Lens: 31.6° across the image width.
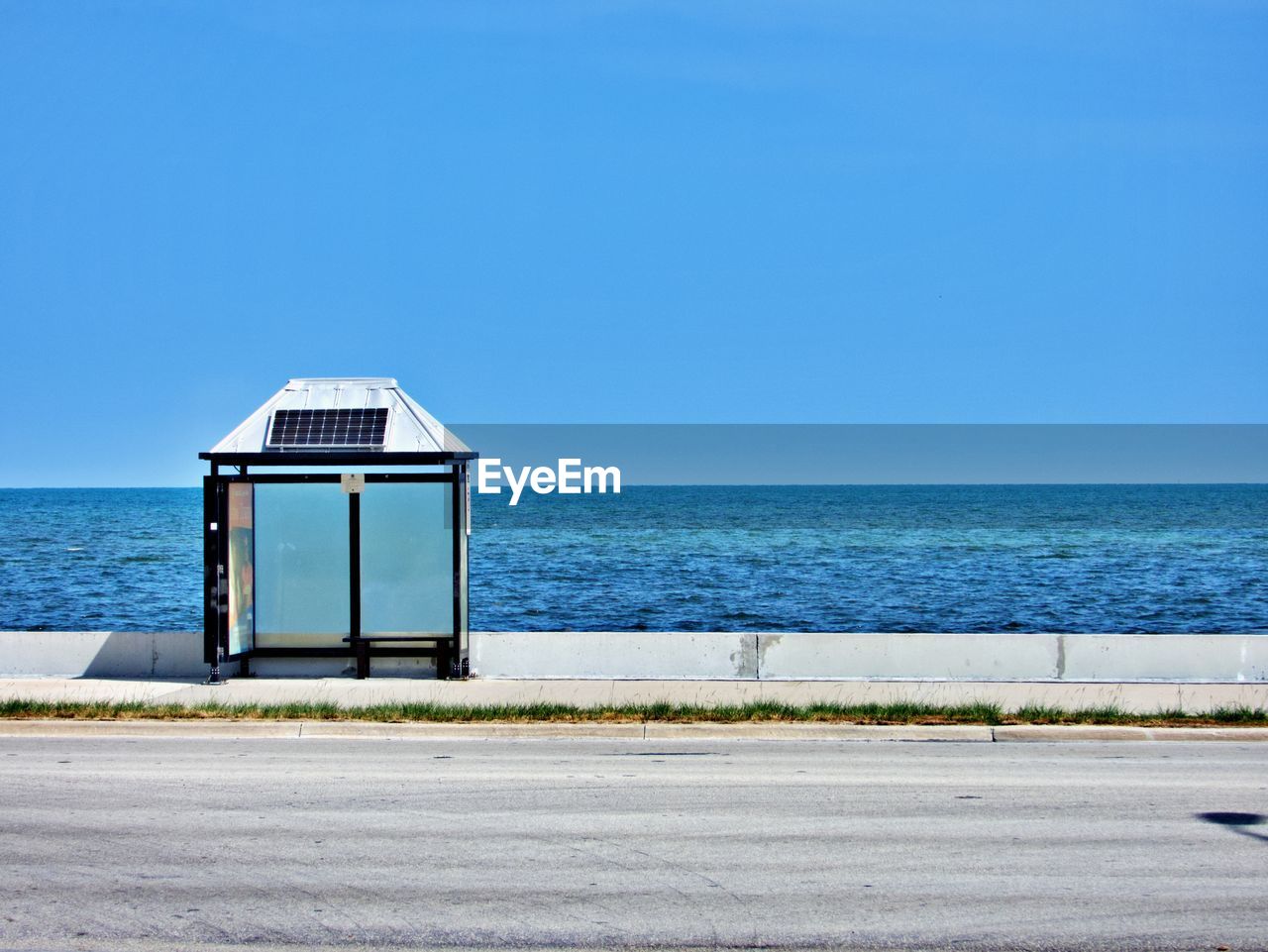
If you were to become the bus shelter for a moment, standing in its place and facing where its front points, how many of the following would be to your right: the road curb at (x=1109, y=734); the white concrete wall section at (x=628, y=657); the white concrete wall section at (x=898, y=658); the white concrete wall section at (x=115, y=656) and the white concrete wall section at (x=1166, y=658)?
1

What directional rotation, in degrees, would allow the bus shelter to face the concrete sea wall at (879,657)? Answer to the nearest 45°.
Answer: approximately 90° to its left

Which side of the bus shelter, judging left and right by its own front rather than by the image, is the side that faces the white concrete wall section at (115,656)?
right

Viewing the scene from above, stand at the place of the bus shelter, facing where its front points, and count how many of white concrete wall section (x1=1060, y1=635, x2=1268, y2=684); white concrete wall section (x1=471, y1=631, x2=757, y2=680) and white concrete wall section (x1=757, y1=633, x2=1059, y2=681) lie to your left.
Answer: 3

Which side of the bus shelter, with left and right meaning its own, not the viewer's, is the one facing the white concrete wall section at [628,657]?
left

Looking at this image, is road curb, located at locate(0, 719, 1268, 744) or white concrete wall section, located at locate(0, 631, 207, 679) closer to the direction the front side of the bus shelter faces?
the road curb

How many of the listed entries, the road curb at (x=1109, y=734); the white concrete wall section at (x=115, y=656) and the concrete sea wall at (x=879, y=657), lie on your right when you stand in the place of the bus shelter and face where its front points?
1

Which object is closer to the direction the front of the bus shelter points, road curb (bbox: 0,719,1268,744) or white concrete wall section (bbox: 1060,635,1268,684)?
the road curb

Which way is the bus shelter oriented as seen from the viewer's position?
toward the camera

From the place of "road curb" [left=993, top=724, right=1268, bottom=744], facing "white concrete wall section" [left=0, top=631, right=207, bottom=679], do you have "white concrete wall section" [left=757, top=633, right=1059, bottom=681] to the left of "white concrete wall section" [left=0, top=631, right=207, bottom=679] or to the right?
right

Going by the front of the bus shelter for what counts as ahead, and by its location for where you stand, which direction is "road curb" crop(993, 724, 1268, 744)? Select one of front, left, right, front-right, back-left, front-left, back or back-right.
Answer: front-left

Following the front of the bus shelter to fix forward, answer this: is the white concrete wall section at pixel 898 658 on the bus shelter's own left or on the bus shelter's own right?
on the bus shelter's own left
